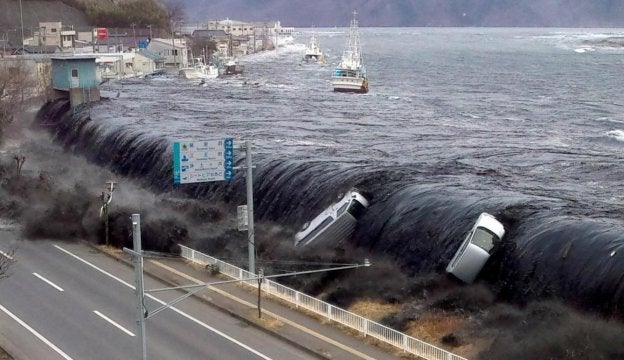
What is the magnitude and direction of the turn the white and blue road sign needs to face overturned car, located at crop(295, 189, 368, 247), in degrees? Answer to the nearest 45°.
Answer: approximately 135° to its left

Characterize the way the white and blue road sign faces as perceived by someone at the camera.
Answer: facing the viewer

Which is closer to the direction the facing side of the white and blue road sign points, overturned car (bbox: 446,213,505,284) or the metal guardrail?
the metal guardrail

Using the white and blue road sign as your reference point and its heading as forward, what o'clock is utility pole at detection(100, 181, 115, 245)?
The utility pole is roughly at 5 o'clock from the white and blue road sign.

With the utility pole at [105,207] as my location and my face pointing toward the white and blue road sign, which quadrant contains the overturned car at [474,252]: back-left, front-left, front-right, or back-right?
front-left

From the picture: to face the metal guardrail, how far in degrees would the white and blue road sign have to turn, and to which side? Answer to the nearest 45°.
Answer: approximately 45° to its left

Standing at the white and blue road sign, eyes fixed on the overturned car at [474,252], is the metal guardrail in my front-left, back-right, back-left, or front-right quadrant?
front-right

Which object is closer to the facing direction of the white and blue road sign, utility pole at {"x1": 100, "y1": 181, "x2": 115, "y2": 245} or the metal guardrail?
the metal guardrail

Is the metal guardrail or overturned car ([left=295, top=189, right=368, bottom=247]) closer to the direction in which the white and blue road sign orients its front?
the metal guardrail

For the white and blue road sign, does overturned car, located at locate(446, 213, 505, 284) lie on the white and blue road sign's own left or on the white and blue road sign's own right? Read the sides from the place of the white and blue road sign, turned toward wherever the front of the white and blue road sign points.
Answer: on the white and blue road sign's own left
